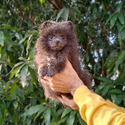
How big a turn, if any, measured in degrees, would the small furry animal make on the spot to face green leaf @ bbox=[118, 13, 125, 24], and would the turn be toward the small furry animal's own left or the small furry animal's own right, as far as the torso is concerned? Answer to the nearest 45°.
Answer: approximately 135° to the small furry animal's own left

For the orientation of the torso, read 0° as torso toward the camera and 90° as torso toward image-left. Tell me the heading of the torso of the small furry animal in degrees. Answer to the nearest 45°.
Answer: approximately 0°
